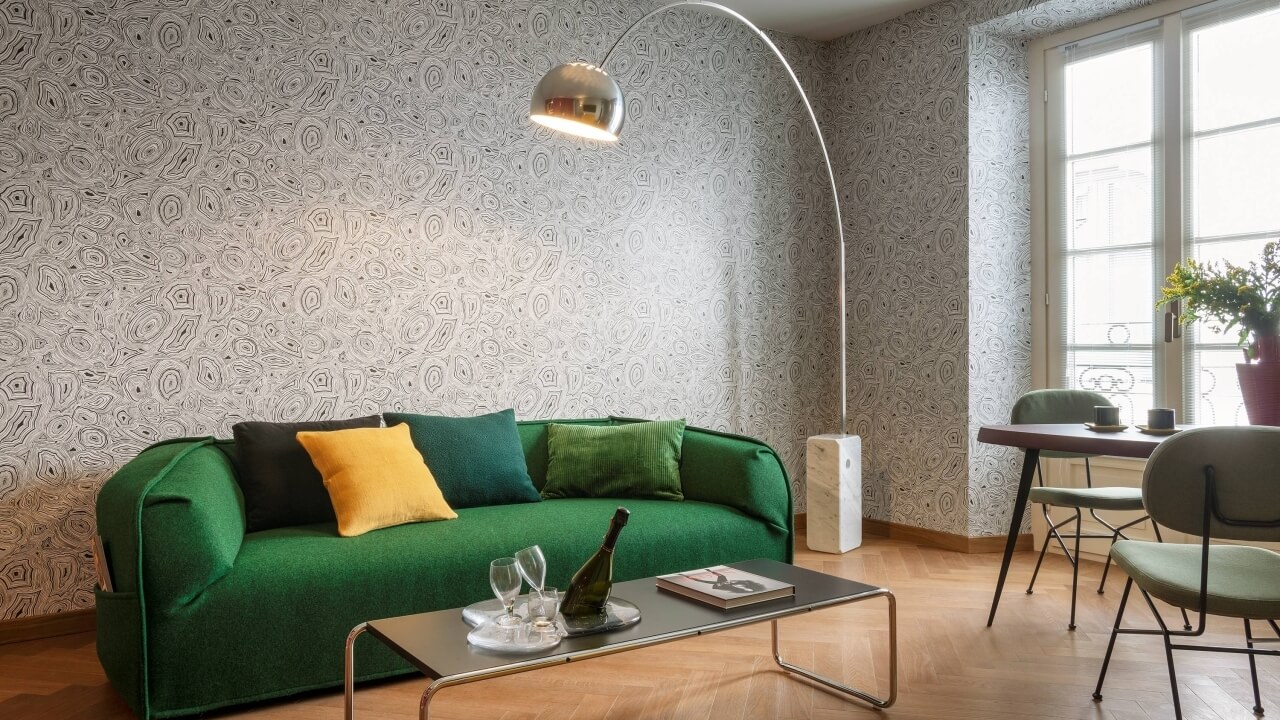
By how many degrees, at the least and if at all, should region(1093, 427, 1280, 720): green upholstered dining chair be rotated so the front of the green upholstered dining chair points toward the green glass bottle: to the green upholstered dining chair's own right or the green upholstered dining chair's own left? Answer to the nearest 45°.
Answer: approximately 90° to the green upholstered dining chair's own left

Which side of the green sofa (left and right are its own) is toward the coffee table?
front

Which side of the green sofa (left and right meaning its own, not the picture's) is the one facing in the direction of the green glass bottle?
front

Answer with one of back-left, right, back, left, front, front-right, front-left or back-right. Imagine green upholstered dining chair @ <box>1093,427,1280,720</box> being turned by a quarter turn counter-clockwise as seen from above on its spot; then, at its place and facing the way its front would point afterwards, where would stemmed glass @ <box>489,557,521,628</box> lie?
front

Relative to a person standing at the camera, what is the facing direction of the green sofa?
facing the viewer and to the right of the viewer

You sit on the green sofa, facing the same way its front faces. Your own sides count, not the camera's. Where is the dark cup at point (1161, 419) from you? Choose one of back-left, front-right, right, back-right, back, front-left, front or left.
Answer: front-left

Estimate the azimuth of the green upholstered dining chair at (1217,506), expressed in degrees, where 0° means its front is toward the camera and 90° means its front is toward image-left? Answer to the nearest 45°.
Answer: approximately 135°
